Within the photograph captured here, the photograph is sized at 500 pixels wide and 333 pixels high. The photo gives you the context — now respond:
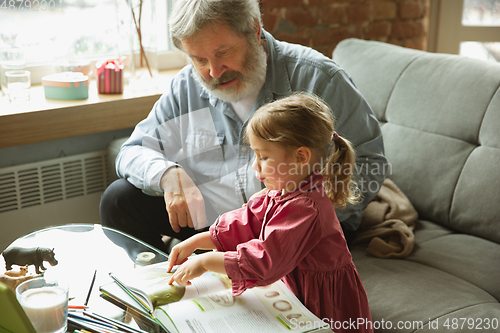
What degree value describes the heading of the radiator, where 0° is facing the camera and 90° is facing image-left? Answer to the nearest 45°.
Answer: approximately 315°

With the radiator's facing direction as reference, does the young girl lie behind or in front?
in front

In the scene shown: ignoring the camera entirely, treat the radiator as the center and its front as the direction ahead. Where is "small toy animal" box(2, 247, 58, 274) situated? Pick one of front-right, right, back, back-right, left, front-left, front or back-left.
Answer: front-right

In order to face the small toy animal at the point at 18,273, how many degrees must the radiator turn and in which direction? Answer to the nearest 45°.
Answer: approximately 45° to its right

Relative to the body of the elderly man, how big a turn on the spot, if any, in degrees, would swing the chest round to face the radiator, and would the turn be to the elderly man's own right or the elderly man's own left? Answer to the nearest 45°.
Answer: approximately 90° to the elderly man's own right

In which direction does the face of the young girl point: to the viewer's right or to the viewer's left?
to the viewer's left
